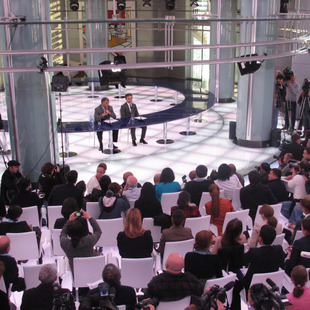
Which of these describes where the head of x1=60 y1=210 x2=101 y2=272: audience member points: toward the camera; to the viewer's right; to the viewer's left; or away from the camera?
away from the camera

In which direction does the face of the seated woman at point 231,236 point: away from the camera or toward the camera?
away from the camera

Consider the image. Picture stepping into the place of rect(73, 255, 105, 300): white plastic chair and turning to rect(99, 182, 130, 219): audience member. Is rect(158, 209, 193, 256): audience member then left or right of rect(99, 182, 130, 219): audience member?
right

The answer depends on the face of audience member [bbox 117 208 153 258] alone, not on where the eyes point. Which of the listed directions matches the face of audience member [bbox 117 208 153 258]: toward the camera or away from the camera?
away from the camera

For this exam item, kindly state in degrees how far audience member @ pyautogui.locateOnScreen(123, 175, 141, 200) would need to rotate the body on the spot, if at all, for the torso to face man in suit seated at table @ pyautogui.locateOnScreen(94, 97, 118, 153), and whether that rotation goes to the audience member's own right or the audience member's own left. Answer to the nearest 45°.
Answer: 0° — they already face them

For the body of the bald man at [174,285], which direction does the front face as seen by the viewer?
away from the camera

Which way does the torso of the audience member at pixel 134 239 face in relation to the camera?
away from the camera

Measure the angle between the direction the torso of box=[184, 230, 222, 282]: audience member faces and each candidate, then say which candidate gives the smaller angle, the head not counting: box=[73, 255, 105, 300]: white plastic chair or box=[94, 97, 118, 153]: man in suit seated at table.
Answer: the man in suit seated at table
